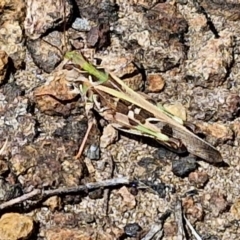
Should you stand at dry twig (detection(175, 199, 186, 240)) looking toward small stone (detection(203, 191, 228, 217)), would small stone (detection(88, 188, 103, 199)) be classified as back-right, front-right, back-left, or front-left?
back-left

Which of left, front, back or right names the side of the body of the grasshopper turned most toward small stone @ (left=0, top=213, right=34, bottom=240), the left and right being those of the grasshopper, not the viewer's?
left

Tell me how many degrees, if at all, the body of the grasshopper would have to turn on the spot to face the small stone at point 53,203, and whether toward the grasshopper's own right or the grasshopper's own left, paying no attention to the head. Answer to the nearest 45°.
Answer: approximately 90° to the grasshopper's own left

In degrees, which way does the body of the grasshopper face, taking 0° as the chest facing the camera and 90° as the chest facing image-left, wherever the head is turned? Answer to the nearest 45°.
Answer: approximately 135°

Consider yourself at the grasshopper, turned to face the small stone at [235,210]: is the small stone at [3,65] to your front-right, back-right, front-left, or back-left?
back-right
